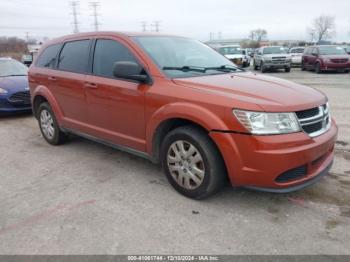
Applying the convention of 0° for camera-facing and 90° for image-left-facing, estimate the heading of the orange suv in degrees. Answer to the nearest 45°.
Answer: approximately 315°

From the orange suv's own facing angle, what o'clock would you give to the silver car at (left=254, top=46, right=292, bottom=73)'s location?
The silver car is roughly at 8 o'clock from the orange suv.
